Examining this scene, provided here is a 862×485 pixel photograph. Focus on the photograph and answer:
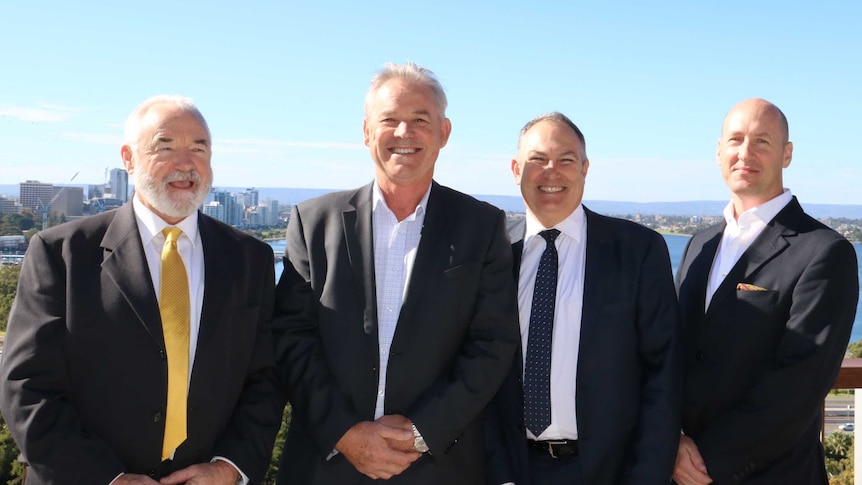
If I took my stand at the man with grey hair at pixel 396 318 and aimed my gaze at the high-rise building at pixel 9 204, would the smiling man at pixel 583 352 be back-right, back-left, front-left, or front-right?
back-right

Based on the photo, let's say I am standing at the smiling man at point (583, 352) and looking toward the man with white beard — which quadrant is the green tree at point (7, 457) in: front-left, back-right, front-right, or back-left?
front-right

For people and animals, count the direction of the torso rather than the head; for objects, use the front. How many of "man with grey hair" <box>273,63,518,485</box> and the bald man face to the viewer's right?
0

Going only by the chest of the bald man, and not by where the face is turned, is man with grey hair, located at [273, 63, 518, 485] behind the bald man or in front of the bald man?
in front

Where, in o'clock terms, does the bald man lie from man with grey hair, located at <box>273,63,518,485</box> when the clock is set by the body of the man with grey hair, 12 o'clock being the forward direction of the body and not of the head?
The bald man is roughly at 9 o'clock from the man with grey hair.

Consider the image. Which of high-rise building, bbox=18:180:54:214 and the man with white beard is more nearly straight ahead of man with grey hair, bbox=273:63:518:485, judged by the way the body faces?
the man with white beard

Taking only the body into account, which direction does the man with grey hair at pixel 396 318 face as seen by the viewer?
toward the camera

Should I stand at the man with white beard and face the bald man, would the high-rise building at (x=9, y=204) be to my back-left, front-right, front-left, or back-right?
back-left

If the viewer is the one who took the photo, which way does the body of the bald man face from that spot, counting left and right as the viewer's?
facing the viewer and to the left of the viewer

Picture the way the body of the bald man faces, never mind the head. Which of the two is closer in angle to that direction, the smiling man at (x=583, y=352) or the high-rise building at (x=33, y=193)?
the smiling man
